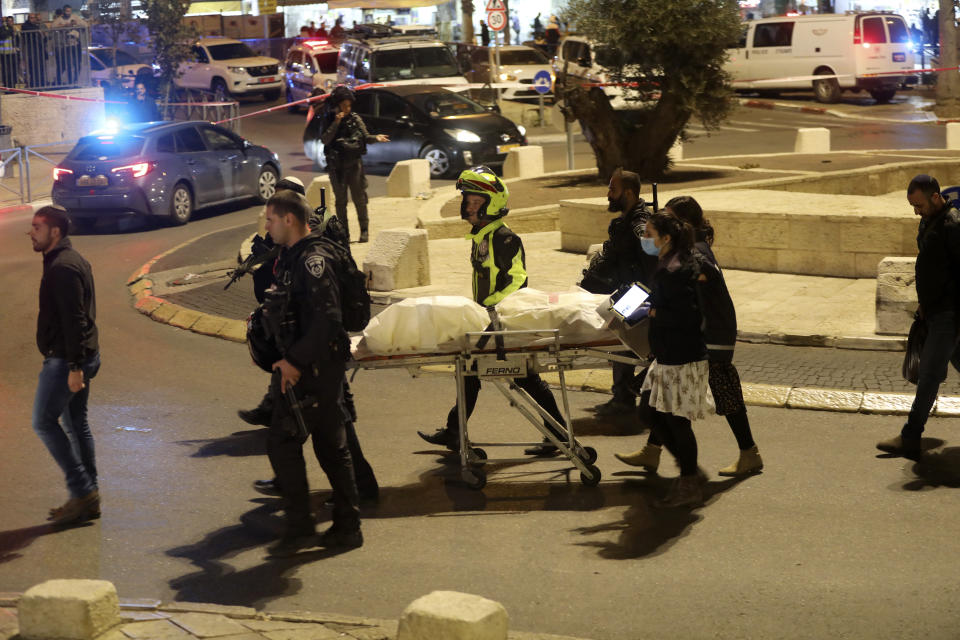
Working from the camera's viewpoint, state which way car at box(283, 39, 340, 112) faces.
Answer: facing the viewer and to the right of the viewer

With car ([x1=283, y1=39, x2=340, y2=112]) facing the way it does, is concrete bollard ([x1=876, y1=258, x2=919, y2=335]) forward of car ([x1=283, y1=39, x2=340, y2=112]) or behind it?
forward

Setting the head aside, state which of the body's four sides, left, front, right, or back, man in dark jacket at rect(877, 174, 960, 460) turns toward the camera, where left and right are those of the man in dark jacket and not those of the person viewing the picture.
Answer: left

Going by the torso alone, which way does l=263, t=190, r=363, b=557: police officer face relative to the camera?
to the viewer's left

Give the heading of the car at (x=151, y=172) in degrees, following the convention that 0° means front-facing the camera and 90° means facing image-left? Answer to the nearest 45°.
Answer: approximately 225°

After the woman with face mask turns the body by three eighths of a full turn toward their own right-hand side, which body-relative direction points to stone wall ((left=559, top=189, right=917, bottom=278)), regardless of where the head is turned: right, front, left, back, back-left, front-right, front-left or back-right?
front-left

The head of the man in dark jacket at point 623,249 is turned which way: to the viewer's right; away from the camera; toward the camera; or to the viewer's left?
to the viewer's left
